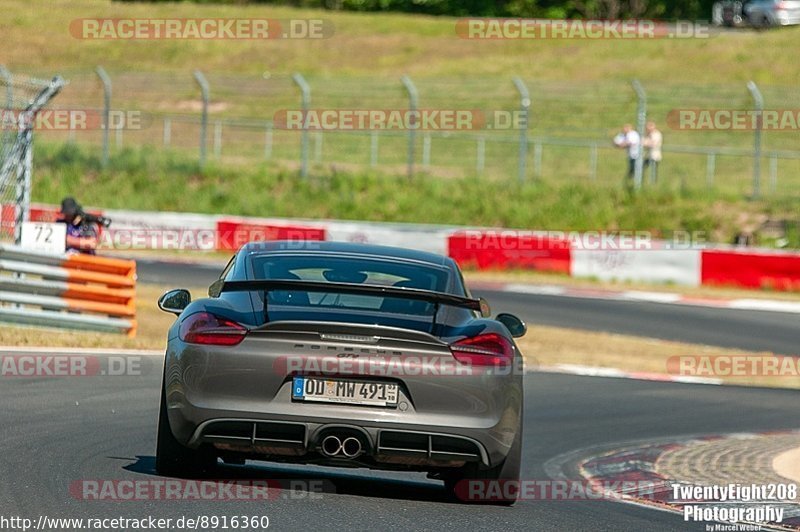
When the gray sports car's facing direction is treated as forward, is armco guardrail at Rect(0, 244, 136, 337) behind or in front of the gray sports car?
in front

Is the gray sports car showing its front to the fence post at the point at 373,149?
yes

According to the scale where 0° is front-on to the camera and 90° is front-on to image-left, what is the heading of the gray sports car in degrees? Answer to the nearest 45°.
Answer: approximately 180°

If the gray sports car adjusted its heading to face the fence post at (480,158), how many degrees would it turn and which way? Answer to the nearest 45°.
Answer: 0° — it already faces it

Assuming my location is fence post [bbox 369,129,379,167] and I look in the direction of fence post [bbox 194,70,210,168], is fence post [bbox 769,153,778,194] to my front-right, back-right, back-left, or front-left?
back-left

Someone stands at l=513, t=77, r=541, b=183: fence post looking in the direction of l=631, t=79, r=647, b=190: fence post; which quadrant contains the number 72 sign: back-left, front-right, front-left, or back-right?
back-right

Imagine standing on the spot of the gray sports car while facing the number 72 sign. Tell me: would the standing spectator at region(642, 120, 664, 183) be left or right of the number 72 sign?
right

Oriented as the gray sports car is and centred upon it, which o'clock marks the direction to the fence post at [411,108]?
The fence post is roughly at 12 o'clock from the gray sports car.

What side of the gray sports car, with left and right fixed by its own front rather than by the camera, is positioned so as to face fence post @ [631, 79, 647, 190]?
front

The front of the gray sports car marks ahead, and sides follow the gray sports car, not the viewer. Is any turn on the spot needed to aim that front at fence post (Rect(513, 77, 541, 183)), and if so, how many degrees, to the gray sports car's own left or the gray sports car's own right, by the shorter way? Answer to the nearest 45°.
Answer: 0° — it already faces it

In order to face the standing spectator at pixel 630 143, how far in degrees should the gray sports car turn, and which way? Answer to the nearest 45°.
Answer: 0° — it already faces them

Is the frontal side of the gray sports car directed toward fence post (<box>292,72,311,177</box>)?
yes

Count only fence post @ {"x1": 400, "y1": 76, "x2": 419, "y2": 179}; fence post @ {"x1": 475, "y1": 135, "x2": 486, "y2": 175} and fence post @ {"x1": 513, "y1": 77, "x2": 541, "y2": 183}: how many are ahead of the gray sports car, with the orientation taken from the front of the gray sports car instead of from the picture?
3

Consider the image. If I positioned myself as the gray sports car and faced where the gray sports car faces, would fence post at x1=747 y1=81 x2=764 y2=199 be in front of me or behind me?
in front

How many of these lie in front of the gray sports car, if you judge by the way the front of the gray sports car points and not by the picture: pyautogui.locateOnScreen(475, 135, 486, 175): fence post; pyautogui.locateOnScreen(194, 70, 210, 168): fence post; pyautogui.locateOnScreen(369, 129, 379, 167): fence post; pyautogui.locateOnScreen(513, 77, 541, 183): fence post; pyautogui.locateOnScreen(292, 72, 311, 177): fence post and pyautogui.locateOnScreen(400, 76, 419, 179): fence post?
6
